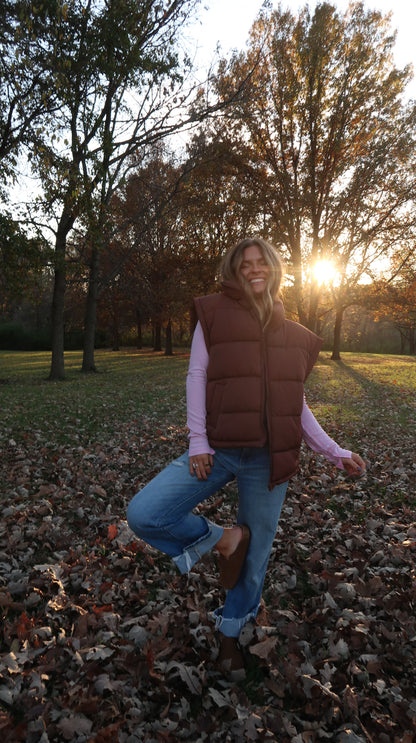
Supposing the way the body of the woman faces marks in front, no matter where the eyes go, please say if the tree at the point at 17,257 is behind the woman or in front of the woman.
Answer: behind

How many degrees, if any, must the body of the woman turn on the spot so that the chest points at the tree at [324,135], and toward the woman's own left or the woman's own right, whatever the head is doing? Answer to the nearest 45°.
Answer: approximately 180°

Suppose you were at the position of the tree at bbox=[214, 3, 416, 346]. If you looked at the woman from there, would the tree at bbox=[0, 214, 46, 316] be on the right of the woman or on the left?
right

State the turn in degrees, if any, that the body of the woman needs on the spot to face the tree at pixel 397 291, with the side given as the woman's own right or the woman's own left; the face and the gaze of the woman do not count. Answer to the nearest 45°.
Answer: approximately 180°

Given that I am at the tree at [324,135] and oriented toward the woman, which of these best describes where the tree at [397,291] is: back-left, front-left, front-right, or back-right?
back-left

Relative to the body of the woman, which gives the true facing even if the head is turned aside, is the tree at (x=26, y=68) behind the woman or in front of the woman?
behind

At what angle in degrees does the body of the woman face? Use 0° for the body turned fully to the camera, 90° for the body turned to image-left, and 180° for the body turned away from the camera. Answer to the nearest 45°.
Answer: approximately 0°
